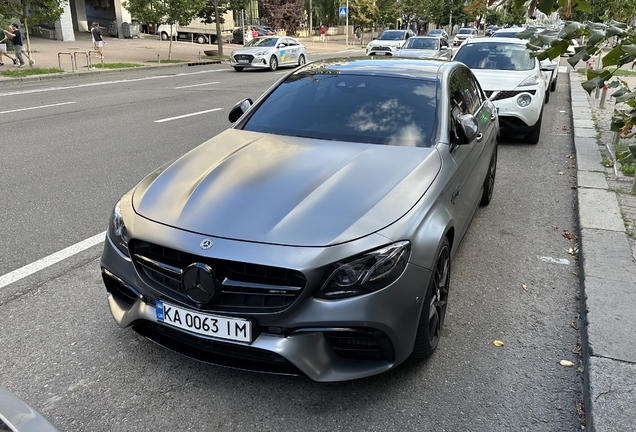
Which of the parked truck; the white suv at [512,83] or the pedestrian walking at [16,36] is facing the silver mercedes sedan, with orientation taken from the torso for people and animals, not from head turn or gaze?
the white suv

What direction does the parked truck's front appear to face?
to the viewer's left

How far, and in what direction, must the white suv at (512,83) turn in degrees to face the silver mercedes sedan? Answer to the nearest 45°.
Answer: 0° — it already faces it

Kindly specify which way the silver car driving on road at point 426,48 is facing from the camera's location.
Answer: facing the viewer and to the left of the viewer

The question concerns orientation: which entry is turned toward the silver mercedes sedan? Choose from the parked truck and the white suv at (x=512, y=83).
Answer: the white suv

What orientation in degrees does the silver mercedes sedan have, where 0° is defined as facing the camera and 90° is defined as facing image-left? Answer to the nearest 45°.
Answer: approximately 45°

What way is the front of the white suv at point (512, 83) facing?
toward the camera

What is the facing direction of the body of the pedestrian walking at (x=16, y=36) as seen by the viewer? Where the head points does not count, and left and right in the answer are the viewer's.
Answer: facing to the left of the viewer

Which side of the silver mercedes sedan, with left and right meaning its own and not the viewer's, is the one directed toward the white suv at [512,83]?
back

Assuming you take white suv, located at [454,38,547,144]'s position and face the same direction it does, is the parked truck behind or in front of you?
behind
